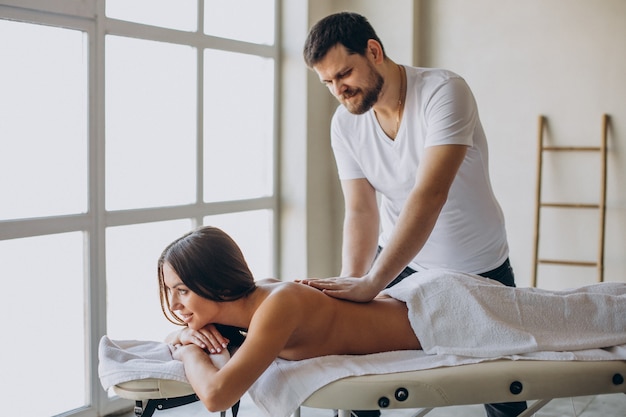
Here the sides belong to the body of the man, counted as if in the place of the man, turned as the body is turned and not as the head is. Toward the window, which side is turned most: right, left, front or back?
right

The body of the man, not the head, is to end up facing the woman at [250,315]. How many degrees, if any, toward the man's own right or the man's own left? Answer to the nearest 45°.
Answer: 0° — they already face them

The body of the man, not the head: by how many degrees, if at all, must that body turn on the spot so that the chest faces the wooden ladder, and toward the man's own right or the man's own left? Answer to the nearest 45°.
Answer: approximately 180°

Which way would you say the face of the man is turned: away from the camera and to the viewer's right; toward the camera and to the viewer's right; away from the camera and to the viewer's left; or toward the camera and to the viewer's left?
toward the camera and to the viewer's left

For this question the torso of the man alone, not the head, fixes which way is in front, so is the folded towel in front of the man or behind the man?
in front

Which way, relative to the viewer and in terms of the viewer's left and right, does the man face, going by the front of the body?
facing the viewer and to the left of the viewer
